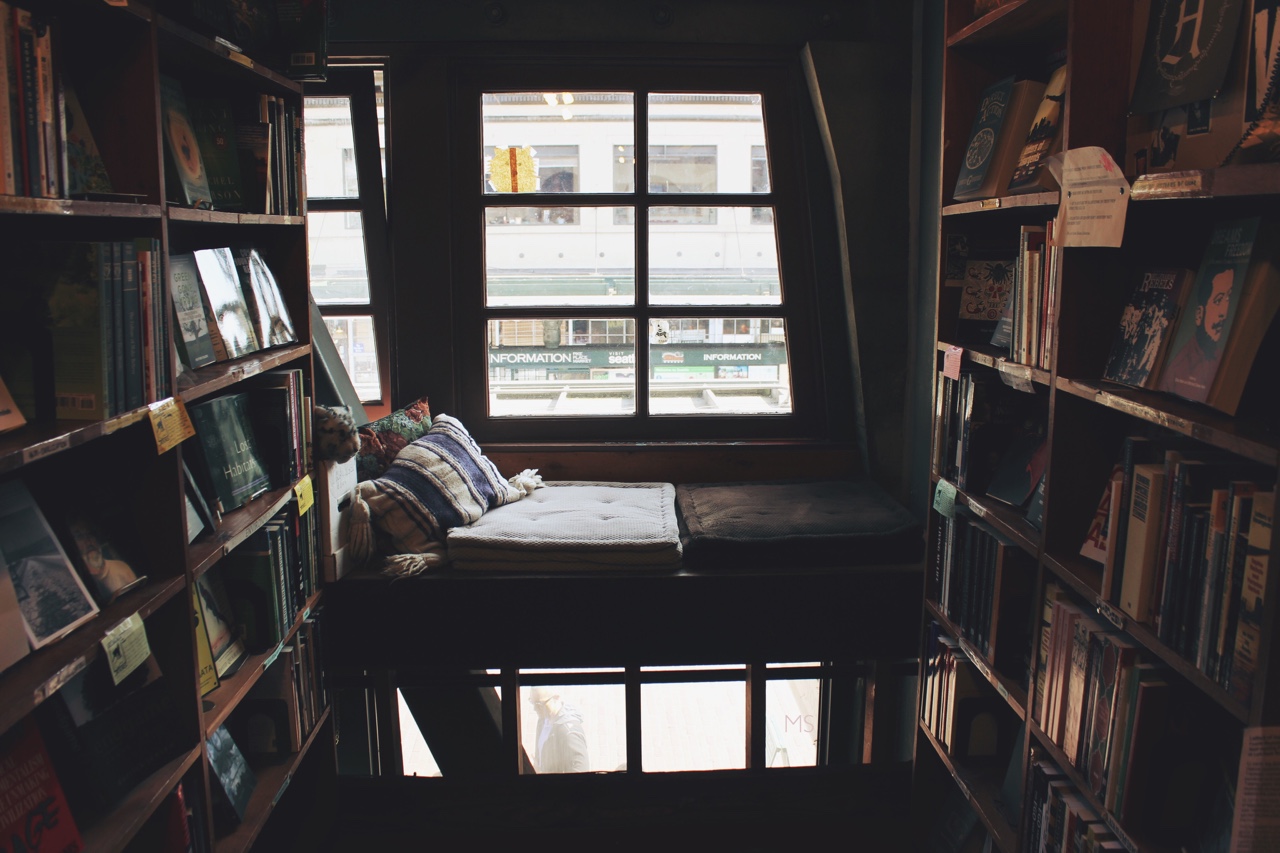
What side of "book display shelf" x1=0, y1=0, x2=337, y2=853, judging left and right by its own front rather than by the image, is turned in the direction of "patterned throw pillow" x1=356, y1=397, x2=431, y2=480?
left

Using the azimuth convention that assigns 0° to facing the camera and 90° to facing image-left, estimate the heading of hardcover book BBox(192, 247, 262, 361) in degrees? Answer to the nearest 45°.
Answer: approximately 315°

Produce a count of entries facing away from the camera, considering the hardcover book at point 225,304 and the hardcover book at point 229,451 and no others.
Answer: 0

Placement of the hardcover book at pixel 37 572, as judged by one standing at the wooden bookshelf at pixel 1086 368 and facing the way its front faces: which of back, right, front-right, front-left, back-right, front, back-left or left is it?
front

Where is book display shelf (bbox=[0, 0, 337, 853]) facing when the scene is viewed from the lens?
facing the viewer and to the right of the viewer

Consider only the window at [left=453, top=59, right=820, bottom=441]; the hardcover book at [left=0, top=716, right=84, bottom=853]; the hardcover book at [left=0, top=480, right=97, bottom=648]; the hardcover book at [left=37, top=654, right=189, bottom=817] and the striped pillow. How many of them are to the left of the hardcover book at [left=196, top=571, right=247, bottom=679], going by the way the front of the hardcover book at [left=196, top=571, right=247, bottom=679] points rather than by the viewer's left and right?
2

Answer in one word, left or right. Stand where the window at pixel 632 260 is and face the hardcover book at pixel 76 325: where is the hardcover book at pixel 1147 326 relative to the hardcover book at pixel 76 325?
left

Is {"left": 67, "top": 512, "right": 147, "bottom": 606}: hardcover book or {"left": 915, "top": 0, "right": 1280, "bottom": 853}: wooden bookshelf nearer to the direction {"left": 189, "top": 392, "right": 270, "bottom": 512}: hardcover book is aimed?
the wooden bookshelf

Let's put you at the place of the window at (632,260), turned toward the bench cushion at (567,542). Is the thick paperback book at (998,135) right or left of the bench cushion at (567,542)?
left

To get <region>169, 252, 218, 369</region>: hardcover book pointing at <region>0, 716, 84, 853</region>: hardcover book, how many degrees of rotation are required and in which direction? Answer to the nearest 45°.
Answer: approximately 45° to its right

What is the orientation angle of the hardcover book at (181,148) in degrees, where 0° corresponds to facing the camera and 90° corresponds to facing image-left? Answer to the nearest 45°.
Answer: approximately 315°

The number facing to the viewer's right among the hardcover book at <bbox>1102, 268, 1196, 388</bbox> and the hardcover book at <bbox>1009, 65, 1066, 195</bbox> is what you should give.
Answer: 0

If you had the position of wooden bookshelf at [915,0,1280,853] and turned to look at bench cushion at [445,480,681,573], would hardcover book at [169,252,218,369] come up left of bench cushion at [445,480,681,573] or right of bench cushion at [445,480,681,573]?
left

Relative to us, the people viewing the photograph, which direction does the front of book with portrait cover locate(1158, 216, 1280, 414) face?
facing the viewer and to the left of the viewer

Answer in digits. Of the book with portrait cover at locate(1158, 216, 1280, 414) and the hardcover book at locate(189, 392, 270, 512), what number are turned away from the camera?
0

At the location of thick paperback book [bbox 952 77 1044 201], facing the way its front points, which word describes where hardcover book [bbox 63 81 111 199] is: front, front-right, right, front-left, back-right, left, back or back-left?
front

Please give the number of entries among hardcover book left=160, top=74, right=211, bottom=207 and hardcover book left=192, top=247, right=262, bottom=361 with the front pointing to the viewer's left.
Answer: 0

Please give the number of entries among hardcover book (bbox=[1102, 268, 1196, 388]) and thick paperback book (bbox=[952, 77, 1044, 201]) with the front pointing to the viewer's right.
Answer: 0

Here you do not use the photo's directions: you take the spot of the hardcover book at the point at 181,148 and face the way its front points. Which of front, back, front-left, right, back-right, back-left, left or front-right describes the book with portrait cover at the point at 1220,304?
front
